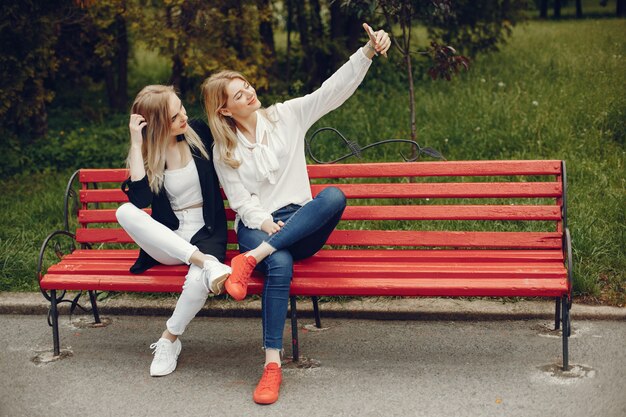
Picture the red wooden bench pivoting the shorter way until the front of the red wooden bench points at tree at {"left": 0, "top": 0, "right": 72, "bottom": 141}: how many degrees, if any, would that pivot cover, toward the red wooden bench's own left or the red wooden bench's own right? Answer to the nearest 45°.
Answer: approximately 135° to the red wooden bench's own right

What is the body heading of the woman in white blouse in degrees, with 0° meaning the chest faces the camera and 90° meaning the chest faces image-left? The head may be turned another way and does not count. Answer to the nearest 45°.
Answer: approximately 0°

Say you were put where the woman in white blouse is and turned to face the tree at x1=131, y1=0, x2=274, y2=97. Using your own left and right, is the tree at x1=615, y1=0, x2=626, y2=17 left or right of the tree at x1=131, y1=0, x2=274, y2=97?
right

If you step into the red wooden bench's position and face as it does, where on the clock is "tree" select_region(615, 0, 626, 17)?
The tree is roughly at 7 o'clock from the red wooden bench.

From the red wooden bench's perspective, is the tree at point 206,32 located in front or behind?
behind

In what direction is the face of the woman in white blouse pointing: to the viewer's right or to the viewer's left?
to the viewer's right

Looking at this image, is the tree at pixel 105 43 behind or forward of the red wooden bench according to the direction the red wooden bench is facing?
behind

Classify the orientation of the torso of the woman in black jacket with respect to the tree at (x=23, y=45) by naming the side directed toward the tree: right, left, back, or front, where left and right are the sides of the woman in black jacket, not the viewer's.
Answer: back
